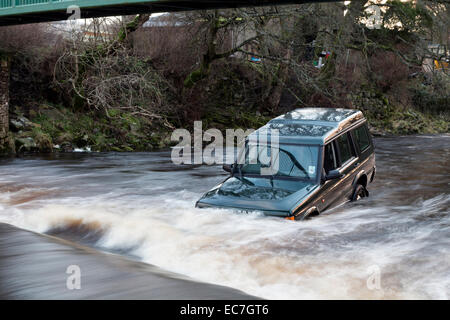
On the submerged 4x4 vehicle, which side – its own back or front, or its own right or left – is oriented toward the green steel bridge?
right

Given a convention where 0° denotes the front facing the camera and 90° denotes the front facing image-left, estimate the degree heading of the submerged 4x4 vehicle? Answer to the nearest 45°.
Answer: approximately 45°
